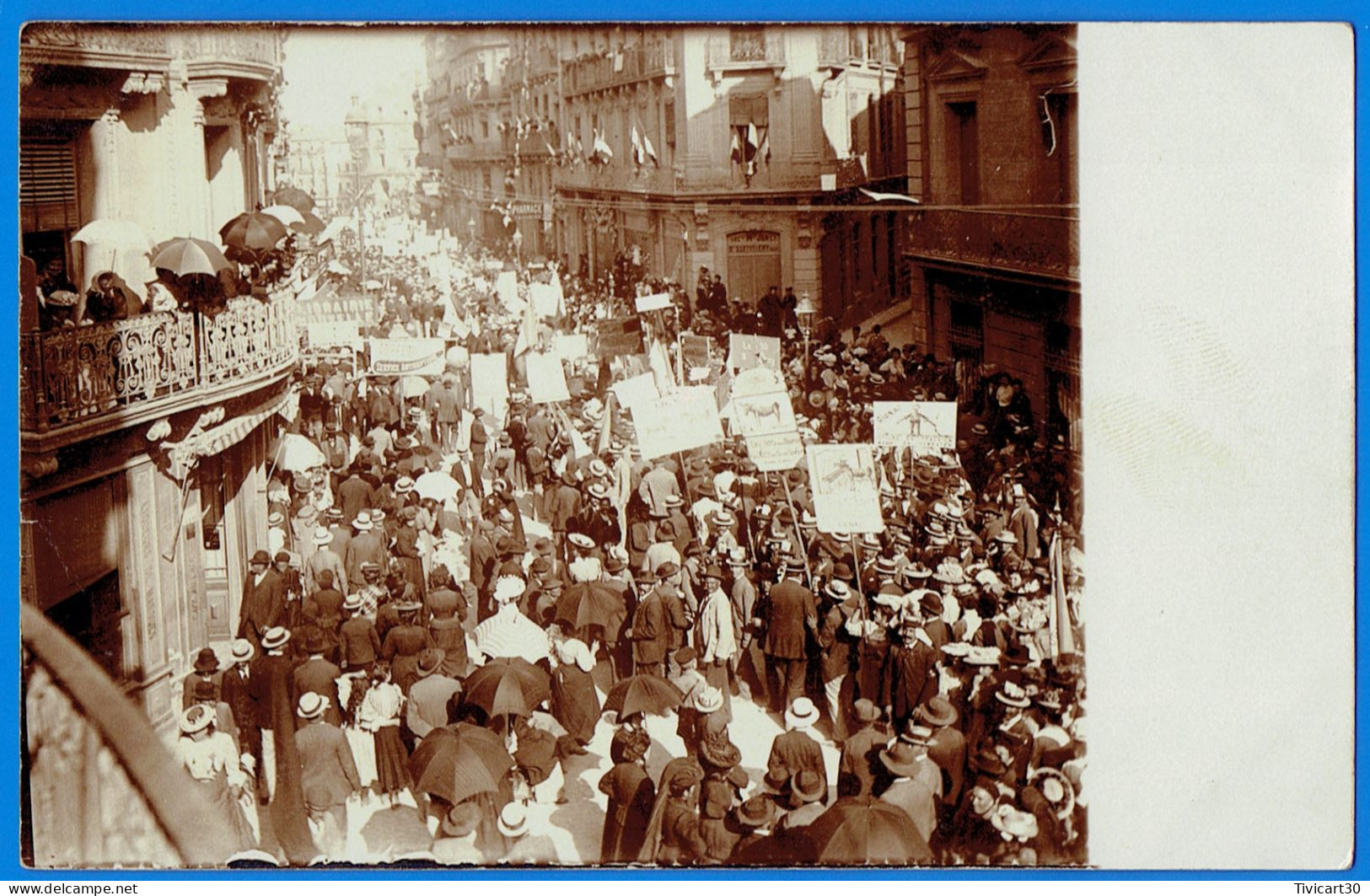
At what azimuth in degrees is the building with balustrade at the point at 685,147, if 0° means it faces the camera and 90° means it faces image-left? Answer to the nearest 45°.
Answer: approximately 45°

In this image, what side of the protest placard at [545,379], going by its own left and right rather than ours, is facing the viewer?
front

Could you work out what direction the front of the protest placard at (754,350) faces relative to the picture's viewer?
facing the viewer

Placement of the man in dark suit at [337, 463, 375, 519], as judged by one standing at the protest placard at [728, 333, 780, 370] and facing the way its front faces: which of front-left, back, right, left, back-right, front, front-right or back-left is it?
right

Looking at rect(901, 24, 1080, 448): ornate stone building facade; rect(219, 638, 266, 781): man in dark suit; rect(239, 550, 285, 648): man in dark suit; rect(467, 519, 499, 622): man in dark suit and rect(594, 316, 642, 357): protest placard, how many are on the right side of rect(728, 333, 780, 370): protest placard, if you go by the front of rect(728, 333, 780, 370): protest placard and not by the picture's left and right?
4

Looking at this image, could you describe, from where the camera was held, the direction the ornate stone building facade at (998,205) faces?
facing the viewer and to the left of the viewer

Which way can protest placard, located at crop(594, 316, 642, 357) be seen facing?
toward the camera
